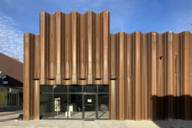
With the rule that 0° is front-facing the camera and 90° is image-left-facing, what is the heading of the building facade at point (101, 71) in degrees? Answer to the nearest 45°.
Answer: approximately 0°
